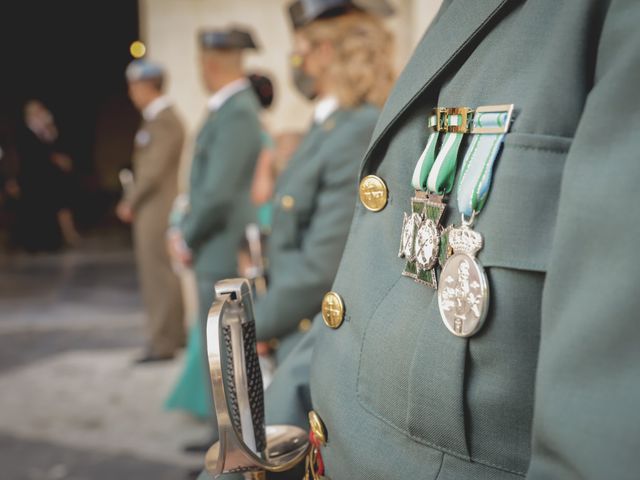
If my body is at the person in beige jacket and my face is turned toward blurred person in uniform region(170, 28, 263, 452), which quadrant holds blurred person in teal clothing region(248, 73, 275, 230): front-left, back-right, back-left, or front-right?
front-left

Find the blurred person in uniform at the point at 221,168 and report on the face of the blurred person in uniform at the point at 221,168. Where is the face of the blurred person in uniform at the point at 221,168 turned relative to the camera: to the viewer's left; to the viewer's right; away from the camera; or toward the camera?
to the viewer's left

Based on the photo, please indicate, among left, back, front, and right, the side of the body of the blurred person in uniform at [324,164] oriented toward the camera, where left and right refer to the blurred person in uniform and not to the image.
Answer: left

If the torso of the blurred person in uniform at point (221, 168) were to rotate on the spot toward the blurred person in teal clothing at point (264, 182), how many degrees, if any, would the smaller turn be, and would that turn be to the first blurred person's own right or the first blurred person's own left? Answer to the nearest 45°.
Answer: approximately 135° to the first blurred person's own right

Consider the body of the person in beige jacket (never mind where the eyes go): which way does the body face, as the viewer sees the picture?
to the viewer's left

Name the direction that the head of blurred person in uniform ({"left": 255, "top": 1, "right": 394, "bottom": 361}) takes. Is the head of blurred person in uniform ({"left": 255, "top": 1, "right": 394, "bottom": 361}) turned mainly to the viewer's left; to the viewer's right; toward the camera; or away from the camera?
to the viewer's left

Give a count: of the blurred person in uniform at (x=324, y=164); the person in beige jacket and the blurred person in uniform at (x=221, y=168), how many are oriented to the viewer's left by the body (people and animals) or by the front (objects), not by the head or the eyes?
3

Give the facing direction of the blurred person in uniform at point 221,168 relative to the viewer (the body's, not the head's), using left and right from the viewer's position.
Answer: facing to the left of the viewer
